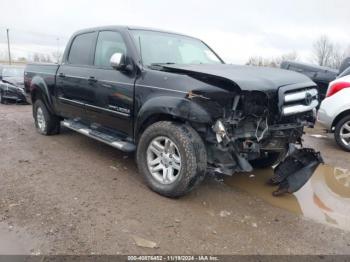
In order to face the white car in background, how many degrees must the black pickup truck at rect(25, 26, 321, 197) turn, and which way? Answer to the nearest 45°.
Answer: approximately 90° to its left

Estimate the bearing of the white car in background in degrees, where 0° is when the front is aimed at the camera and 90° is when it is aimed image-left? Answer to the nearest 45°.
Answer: approximately 270°

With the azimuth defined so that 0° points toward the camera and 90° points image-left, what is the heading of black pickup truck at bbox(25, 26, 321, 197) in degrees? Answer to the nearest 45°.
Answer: approximately 315°
